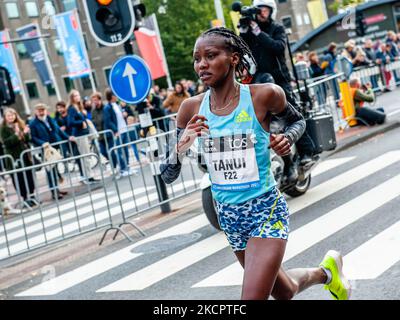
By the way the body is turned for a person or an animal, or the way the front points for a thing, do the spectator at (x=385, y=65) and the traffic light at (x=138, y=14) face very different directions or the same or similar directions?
very different directions

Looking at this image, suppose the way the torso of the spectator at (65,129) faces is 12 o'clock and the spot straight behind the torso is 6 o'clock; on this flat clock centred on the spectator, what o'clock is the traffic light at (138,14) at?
The traffic light is roughly at 1 o'clock from the spectator.

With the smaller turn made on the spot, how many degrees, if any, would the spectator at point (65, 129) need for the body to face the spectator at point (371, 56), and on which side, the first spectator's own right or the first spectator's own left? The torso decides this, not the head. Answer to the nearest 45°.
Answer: approximately 90° to the first spectator's own left
